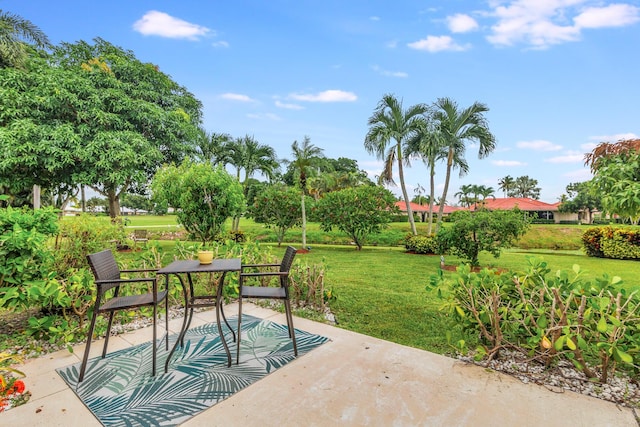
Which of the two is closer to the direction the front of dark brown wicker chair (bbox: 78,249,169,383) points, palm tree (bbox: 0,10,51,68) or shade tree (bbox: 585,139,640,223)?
the shade tree

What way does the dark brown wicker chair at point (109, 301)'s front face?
to the viewer's right

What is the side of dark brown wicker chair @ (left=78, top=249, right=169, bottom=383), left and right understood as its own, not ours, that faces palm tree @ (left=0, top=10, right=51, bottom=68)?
left

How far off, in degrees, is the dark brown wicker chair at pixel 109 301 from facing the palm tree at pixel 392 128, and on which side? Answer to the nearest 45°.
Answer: approximately 45° to its left

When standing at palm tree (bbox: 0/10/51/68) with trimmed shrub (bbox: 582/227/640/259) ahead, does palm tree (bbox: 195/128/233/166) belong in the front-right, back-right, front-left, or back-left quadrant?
front-left

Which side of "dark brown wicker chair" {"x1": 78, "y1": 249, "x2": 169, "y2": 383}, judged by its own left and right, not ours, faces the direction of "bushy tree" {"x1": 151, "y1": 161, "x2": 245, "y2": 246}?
left

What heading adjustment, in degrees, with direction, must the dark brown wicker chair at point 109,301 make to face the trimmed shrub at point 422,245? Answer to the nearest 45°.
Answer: approximately 45° to its left

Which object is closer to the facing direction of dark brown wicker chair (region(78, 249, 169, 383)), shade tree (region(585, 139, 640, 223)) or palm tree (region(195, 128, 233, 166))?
the shade tree

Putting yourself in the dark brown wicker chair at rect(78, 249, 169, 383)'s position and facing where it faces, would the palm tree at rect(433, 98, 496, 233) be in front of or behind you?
in front

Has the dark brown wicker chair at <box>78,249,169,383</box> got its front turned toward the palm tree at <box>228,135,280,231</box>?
no

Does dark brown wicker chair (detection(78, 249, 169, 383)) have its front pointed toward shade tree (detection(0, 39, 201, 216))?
no
